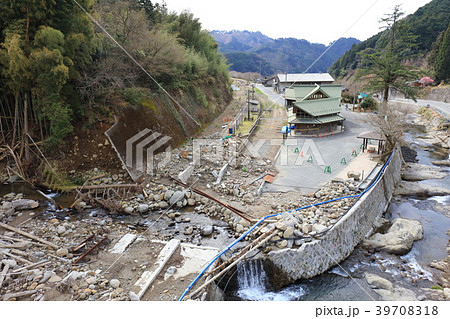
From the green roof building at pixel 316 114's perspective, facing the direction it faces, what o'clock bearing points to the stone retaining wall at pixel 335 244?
The stone retaining wall is roughly at 12 o'clock from the green roof building.

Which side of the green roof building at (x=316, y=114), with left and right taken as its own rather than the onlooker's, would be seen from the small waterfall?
front

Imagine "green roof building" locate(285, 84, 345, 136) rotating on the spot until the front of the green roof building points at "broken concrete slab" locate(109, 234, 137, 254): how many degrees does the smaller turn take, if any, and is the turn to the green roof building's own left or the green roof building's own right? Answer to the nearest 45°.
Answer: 0° — it already faces it

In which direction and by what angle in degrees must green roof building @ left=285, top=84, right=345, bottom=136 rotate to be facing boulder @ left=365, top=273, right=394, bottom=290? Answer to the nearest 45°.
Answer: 0° — it already faces it

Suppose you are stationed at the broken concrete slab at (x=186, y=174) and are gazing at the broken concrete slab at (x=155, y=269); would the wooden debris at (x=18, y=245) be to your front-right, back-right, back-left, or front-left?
front-right

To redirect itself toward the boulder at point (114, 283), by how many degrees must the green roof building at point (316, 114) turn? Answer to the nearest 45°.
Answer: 0° — it already faces it

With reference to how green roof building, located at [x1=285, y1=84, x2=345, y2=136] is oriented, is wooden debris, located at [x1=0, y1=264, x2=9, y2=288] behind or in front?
in front

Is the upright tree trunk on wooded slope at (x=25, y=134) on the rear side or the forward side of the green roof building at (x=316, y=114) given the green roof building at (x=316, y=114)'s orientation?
on the forward side

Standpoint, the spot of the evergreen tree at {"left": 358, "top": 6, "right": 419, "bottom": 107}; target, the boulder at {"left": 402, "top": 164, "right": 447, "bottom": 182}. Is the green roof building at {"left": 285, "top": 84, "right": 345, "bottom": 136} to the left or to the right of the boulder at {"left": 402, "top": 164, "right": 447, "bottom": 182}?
right

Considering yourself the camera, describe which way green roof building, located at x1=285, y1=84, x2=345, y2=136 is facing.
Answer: facing the viewer

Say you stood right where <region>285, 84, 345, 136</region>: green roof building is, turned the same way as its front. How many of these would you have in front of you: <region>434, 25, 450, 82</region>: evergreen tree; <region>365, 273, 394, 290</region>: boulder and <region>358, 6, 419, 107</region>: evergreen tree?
1

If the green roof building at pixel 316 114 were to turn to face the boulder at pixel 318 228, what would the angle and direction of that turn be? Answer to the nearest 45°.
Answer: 0° — it already faces it

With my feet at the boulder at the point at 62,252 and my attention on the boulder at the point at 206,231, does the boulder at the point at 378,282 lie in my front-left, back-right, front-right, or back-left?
front-right

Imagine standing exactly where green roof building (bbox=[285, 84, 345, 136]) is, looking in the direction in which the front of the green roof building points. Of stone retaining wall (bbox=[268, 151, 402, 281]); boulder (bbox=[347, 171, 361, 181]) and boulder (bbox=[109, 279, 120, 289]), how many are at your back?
0

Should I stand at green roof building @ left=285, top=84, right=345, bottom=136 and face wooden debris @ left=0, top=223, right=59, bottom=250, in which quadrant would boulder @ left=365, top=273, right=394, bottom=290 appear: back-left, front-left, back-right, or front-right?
front-left
